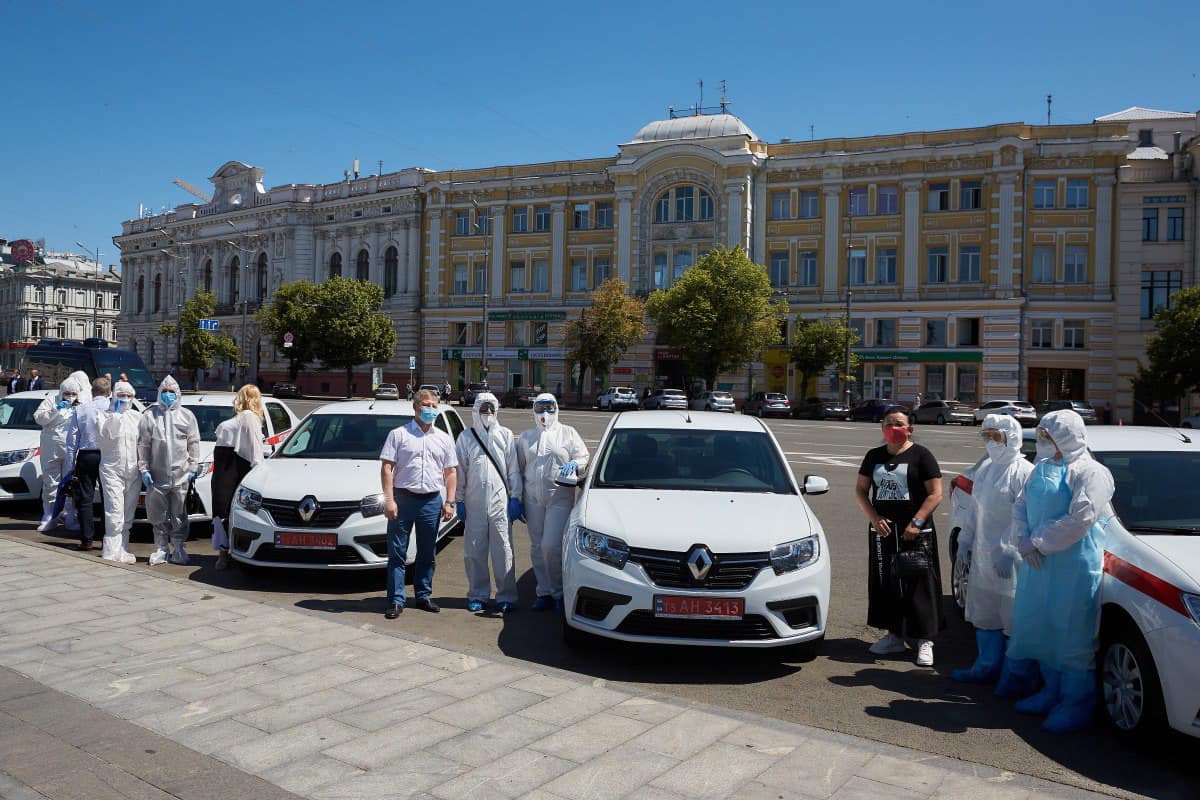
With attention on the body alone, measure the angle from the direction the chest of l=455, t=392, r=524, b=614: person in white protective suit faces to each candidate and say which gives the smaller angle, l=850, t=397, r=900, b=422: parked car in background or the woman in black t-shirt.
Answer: the woman in black t-shirt

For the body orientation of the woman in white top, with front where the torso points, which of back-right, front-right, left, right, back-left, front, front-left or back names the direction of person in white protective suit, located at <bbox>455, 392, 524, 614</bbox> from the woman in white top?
back-left

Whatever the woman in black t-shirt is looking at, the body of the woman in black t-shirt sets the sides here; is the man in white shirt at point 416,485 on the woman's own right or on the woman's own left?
on the woman's own right

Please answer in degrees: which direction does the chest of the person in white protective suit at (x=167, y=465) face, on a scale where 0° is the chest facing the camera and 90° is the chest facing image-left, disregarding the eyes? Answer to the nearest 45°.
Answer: approximately 0°

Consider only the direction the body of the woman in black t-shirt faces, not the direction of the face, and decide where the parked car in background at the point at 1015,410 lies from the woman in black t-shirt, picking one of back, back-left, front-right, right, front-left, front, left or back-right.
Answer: back

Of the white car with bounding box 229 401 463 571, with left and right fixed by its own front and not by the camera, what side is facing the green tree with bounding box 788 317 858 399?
back

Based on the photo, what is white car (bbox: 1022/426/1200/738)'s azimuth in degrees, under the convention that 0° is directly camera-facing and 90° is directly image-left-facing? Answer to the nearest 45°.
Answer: approximately 315°

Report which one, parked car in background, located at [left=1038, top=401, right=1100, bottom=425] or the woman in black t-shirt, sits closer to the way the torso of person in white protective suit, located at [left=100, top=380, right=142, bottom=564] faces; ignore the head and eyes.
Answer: the woman in black t-shirt

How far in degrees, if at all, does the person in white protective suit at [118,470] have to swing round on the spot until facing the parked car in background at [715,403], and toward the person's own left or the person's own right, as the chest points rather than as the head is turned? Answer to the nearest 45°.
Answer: approximately 135° to the person's own left

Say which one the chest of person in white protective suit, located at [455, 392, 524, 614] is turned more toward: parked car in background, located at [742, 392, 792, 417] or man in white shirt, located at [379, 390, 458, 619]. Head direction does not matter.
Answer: the man in white shirt

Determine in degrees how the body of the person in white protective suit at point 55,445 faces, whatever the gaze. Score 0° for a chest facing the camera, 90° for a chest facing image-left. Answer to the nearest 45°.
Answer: approximately 315°
